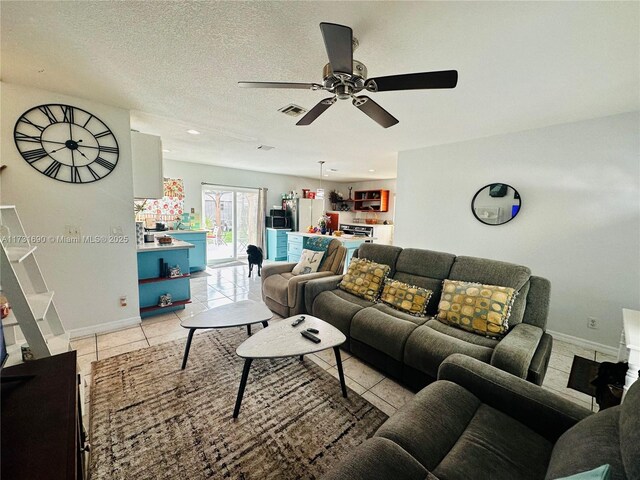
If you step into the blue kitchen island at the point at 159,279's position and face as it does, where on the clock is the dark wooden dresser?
The dark wooden dresser is roughly at 12 o'clock from the blue kitchen island.

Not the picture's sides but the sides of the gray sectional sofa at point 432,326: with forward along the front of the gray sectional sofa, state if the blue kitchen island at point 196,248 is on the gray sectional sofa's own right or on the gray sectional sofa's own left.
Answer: on the gray sectional sofa's own right

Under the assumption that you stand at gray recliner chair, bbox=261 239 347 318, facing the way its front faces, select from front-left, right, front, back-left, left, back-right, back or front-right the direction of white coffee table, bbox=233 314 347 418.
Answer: front-left

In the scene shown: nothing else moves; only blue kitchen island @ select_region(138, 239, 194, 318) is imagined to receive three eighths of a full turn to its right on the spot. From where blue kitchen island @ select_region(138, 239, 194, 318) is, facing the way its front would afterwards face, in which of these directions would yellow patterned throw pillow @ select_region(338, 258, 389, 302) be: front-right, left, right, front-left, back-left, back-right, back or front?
back

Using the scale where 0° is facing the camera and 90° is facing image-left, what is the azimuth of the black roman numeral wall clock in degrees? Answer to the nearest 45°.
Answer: approximately 315°

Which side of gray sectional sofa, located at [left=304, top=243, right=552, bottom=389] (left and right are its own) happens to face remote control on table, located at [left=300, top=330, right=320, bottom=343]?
front

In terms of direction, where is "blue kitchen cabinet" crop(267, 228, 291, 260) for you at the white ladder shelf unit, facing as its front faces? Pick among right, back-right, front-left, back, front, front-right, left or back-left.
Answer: left

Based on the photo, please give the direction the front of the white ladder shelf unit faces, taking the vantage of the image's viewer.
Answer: facing the viewer and to the right of the viewer

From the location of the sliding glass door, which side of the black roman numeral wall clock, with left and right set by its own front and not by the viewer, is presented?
left

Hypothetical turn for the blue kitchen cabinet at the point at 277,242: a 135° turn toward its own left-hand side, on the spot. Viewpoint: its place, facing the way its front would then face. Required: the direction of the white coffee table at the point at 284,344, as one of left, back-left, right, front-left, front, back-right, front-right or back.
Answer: back

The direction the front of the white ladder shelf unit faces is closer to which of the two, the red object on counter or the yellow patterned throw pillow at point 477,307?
the yellow patterned throw pillow

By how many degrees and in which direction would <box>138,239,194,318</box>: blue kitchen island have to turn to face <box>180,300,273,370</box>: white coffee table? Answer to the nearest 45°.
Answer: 0° — it already faces it

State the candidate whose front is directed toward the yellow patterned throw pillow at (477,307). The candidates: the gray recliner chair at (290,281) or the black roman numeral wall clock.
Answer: the black roman numeral wall clock

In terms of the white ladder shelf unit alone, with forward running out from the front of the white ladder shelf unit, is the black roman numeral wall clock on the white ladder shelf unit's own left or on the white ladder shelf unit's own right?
on the white ladder shelf unit's own left

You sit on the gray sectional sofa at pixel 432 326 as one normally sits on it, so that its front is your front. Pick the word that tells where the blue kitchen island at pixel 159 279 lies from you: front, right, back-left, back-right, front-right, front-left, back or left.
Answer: front-right

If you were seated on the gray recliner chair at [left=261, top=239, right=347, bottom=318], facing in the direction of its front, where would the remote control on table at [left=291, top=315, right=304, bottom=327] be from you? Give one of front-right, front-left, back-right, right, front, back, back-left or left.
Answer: front-left

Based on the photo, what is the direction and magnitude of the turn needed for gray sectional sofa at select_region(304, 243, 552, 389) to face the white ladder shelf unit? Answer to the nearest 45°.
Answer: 0° — it already faces it
